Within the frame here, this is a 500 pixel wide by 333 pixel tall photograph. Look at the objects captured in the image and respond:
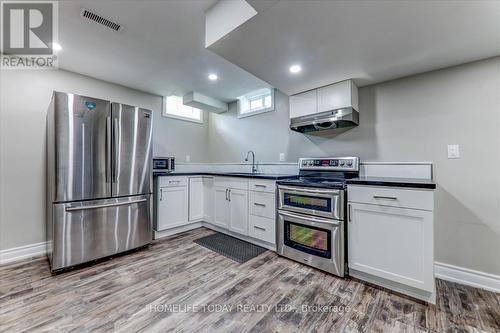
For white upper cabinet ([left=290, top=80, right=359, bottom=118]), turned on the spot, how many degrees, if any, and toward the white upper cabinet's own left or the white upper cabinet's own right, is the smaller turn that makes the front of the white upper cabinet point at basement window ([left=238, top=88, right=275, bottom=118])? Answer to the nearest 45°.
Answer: approximately 90° to the white upper cabinet's own right

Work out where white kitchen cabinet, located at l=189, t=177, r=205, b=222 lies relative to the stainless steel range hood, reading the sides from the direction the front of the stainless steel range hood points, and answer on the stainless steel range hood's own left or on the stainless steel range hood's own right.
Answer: on the stainless steel range hood's own right

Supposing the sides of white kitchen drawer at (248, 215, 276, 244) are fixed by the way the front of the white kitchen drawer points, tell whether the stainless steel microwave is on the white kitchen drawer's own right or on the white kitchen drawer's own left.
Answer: on the white kitchen drawer's own right

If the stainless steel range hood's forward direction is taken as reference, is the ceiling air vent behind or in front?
in front

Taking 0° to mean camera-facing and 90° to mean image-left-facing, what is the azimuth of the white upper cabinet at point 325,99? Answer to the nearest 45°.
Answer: approximately 45°

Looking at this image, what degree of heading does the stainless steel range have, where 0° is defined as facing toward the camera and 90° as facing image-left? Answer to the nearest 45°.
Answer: approximately 45°

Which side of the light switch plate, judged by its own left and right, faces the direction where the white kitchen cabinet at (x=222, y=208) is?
right

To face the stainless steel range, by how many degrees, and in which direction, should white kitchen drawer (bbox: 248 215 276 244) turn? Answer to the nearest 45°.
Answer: approximately 90° to its left

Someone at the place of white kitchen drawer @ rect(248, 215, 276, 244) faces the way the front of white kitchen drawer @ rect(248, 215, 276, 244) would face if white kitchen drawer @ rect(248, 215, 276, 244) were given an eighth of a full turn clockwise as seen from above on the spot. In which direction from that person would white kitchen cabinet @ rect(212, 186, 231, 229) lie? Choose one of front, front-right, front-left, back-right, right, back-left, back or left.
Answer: front-right

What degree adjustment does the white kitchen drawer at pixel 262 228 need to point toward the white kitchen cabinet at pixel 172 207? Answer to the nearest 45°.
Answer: approximately 45° to its right
